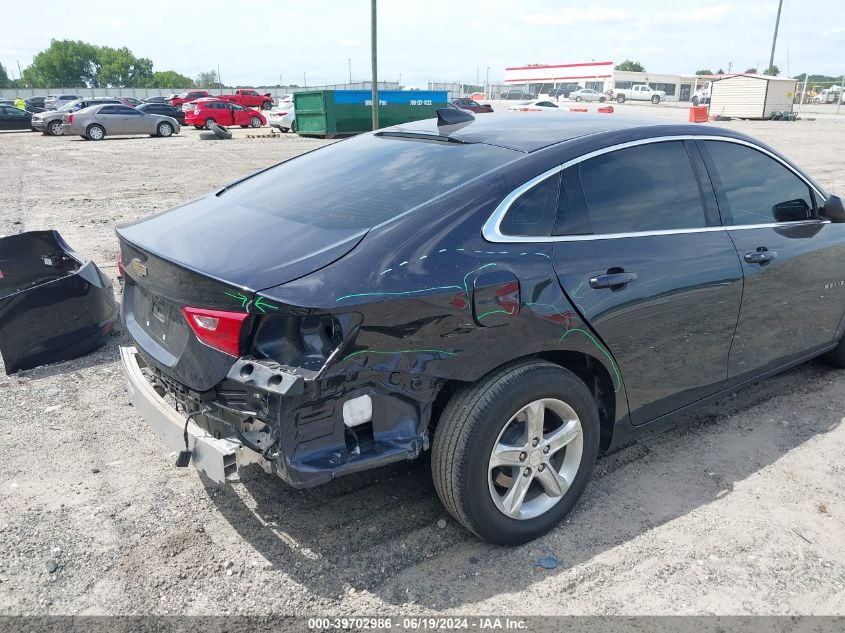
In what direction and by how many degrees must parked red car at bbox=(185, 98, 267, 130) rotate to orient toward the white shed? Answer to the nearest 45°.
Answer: approximately 45° to its right

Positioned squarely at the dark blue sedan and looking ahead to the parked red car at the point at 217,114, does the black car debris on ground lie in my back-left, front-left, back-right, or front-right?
front-left

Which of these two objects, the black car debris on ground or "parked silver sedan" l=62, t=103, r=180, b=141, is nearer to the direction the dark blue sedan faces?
the parked silver sedan

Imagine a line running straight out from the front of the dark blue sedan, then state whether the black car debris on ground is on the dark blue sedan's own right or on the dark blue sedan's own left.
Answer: on the dark blue sedan's own left

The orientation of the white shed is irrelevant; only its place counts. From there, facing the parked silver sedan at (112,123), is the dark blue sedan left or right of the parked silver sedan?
left

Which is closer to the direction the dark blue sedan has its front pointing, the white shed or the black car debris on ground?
the white shed

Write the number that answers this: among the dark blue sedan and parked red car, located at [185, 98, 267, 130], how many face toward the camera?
0

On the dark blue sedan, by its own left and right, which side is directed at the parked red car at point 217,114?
left

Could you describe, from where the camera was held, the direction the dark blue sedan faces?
facing away from the viewer and to the right of the viewer

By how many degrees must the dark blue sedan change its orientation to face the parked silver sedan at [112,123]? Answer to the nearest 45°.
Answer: approximately 90° to its left

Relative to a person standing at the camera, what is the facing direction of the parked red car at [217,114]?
facing away from the viewer and to the right of the viewer

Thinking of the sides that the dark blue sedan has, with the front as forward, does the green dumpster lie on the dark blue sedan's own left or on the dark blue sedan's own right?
on the dark blue sedan's own left

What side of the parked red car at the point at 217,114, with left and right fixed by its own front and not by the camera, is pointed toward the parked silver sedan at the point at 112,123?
back

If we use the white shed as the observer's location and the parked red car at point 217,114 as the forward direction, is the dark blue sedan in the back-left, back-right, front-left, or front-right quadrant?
front-left
